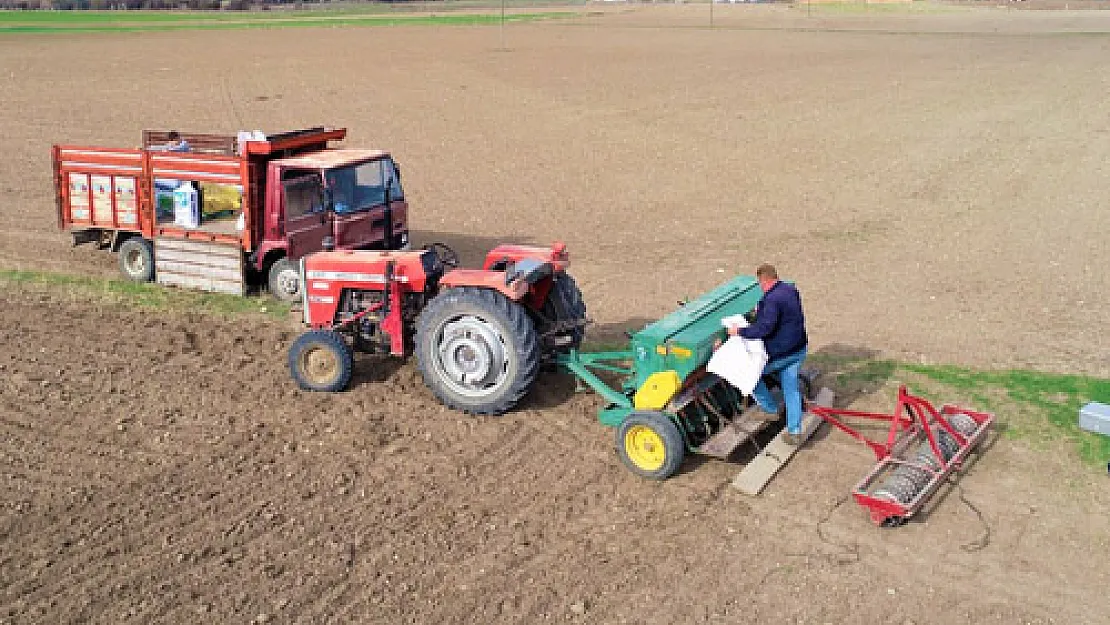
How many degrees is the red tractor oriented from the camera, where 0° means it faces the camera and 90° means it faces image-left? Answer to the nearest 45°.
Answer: approximately 135°

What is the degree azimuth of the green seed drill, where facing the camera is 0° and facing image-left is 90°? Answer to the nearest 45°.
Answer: approximately 135°

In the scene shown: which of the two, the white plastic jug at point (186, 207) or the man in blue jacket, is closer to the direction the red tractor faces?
the white plastic jug

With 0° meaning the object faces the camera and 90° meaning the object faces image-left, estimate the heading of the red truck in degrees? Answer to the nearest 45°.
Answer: approximately 315°

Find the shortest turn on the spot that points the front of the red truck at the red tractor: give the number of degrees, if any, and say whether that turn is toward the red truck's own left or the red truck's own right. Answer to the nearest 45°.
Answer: approximately 45° to the red truck's own right

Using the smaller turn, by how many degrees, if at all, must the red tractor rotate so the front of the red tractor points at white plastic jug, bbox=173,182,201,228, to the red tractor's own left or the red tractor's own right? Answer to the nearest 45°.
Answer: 0° — it already faces it

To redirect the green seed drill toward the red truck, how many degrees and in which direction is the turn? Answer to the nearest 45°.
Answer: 0° — it already faces it

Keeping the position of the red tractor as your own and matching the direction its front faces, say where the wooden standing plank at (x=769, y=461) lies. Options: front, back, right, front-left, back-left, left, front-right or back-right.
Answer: back

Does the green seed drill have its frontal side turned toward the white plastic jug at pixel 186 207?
yes

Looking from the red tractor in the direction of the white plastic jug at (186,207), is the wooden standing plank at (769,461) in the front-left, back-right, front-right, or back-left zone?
back-right

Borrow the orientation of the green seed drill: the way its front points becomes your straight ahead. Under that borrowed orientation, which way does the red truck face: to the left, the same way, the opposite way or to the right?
the opposite way
